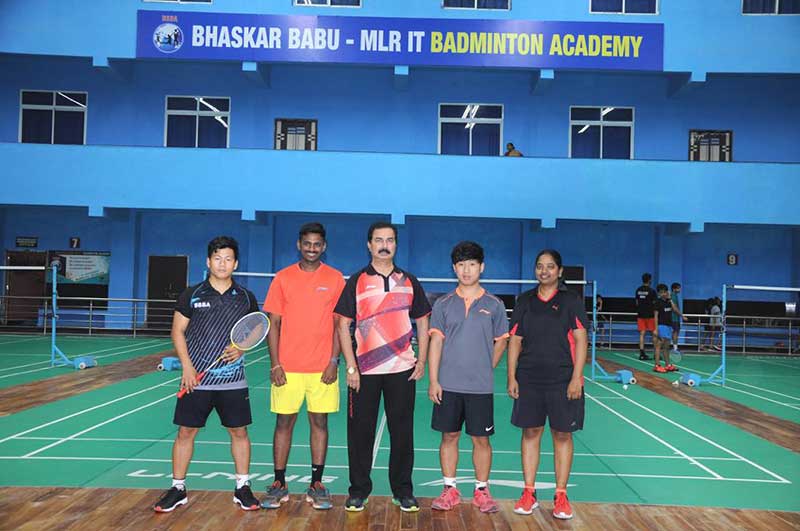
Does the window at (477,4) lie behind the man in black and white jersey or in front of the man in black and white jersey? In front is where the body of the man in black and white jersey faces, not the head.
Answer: behind

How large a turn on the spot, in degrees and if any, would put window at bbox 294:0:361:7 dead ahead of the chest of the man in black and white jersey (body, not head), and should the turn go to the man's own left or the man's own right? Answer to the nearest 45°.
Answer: approximately 180°

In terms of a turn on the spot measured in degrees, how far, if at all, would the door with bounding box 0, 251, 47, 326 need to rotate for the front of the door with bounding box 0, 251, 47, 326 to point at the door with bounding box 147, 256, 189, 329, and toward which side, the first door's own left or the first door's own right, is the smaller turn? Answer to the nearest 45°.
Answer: approximately 45° to the first door's own left

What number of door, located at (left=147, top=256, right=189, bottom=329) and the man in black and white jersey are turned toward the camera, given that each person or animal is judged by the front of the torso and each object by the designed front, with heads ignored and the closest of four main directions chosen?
2

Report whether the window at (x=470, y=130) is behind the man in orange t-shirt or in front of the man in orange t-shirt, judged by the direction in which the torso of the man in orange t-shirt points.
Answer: behind

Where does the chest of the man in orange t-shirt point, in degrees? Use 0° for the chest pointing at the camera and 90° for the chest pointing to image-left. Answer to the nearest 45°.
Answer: approximately 0°

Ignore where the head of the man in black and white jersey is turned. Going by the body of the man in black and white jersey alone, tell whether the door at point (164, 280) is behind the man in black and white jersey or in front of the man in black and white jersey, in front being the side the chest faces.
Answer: behind
